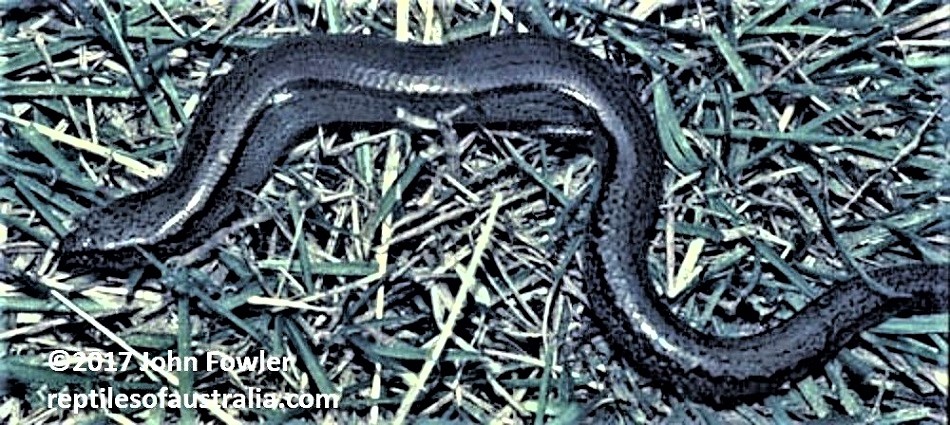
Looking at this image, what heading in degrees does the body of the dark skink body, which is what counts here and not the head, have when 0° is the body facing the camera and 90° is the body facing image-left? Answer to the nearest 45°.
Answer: approximately 90°
